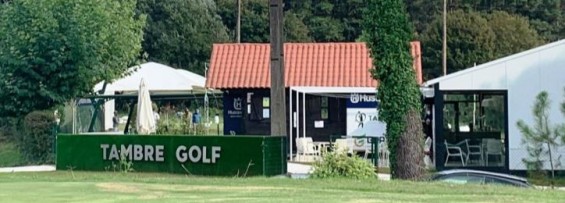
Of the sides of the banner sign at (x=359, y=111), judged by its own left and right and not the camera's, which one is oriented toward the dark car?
front

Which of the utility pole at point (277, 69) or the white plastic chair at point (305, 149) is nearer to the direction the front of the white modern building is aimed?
the utility pole

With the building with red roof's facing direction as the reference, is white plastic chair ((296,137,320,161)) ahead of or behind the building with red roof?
ahead

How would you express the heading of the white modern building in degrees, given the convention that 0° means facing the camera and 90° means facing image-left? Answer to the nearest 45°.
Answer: approximately 0°

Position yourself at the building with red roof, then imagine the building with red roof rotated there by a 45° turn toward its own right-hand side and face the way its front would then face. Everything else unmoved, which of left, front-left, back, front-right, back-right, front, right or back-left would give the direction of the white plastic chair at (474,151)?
left

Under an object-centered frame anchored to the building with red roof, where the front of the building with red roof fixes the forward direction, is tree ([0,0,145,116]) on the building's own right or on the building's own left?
on the building's own right

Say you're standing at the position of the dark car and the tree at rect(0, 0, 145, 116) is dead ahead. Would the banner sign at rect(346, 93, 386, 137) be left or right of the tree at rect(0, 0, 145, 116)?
right
